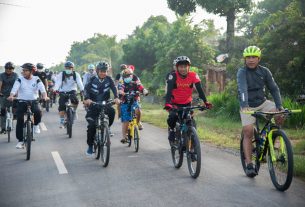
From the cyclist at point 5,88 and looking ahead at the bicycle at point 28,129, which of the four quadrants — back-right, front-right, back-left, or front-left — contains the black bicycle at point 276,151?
front-left

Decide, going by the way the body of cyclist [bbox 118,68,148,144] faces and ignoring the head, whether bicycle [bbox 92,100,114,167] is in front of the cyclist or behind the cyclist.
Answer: in front

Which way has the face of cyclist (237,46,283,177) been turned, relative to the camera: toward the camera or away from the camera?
toward the camera

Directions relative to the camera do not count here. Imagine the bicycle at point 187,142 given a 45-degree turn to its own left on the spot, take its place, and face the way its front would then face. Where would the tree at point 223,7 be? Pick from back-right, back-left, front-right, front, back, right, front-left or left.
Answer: left

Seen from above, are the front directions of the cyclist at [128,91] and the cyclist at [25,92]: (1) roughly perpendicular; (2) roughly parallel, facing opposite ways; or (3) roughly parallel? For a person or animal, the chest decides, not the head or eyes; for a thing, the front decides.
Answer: roughly parallel

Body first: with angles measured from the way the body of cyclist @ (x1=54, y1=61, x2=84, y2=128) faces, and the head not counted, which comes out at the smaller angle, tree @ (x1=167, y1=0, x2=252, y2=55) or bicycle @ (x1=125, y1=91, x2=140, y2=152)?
the bicycle

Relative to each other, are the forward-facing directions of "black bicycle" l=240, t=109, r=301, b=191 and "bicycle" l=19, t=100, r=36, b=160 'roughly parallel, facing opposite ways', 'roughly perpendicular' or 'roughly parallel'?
roughly parallel

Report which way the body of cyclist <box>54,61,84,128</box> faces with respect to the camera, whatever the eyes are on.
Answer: toward the camera

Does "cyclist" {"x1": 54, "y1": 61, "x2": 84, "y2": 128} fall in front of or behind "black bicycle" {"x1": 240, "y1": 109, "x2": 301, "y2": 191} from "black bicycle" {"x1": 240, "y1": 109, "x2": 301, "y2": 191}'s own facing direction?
behind

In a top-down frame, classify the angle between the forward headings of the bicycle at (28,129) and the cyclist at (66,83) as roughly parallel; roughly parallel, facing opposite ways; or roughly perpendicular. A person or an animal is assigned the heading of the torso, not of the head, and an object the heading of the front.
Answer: roughly parallel

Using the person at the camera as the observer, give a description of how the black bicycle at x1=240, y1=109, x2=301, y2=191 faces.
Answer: facing the viewer and to the right of the viewer

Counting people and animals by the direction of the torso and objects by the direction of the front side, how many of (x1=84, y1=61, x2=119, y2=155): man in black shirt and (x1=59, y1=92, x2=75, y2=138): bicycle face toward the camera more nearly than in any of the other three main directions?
2

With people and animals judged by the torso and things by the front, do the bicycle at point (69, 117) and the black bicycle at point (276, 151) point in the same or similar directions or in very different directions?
same or similar directions

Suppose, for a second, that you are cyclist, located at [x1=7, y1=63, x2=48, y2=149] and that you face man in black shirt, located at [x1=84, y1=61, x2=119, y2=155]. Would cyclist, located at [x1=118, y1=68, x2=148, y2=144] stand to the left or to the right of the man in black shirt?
left

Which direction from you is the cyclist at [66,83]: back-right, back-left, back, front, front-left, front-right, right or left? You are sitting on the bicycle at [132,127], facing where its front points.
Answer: back

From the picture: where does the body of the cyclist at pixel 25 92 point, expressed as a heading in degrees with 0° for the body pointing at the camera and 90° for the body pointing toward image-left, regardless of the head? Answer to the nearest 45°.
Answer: approximately 0°
